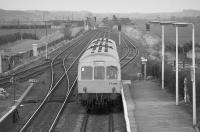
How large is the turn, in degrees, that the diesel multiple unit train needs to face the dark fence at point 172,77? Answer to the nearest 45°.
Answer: approximately 135° to its left

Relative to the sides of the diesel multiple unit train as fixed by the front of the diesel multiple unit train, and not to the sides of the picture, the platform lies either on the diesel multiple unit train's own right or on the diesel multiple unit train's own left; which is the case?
on the diesel multiple unit train's own left

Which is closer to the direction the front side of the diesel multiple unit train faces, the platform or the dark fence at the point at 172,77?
the platform

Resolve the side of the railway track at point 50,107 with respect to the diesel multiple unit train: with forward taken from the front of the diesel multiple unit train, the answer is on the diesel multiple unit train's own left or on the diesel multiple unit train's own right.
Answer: on the diesel multiple unit train's own right

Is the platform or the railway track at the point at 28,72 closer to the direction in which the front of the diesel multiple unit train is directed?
the platform

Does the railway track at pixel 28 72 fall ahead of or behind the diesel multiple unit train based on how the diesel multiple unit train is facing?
behind

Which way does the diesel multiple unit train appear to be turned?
toward the camera
